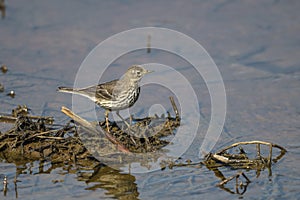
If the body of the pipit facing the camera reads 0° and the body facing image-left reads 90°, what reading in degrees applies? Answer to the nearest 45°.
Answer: approximately 270°
